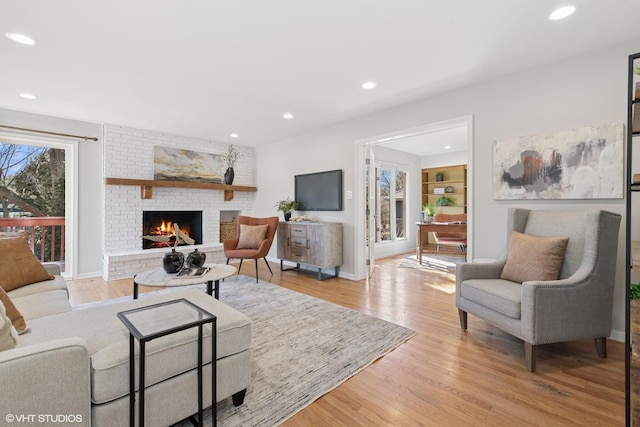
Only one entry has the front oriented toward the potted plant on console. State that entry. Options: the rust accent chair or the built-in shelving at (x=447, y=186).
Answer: the built-in shelving

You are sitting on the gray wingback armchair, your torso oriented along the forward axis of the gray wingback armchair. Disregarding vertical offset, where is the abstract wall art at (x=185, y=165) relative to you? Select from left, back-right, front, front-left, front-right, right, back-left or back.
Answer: front-right

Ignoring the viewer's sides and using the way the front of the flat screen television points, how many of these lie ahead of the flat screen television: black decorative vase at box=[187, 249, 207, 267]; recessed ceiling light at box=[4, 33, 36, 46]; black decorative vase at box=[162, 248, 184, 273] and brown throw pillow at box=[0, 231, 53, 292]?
4

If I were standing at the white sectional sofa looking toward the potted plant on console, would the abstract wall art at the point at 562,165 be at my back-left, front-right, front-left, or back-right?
front-right

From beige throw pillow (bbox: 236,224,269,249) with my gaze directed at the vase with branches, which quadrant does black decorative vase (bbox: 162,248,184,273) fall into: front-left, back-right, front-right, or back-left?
back-left

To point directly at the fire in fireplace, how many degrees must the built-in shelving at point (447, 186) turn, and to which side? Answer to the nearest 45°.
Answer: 0° — it already faces it

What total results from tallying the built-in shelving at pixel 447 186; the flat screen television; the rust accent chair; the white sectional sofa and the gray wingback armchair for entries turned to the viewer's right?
1

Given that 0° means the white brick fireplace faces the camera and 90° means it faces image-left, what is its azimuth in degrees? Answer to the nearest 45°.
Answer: approximately 315°

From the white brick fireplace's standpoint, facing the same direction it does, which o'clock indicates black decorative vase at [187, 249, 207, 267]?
The black decorative vase is roughly at 1 o'clock from the white brick fireplace.

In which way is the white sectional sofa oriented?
to the viewer's right

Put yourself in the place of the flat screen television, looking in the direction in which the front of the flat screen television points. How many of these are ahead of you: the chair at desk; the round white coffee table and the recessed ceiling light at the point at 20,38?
2

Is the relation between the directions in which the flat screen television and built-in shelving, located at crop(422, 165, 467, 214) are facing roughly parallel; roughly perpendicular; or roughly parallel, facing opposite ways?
roughly parallel
